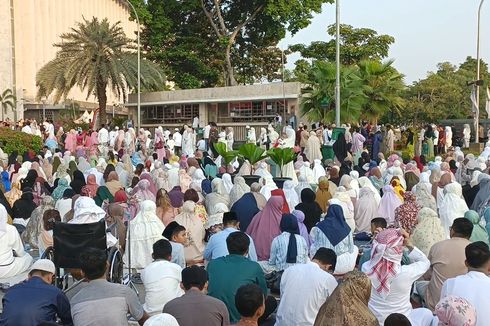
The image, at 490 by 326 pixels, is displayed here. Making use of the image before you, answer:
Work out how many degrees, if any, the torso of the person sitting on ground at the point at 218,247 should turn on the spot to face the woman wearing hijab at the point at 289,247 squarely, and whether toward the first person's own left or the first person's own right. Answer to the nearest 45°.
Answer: approximately 90° to the first person's own right

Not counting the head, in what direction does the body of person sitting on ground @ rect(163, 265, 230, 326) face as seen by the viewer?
away from the camera

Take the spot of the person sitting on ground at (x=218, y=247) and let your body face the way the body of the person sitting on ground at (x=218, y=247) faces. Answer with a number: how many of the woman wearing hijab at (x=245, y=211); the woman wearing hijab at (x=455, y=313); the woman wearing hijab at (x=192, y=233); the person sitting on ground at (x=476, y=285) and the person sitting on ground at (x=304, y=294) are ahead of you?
2

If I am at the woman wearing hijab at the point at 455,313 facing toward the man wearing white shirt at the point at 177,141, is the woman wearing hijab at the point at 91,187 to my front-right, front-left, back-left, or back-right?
front-left

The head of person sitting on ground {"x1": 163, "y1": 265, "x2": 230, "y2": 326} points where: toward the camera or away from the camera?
away from the camera

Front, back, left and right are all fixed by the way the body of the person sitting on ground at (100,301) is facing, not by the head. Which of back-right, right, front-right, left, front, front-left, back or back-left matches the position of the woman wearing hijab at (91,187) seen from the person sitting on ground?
front

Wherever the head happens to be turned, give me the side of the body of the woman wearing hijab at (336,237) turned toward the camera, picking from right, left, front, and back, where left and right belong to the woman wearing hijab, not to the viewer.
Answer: back

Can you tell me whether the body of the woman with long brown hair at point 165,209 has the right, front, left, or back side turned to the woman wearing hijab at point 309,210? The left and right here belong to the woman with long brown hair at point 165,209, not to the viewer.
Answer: right

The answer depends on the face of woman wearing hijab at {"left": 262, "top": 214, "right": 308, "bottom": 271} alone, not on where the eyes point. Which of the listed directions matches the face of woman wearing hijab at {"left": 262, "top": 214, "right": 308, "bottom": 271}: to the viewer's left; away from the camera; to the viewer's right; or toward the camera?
away from the camera

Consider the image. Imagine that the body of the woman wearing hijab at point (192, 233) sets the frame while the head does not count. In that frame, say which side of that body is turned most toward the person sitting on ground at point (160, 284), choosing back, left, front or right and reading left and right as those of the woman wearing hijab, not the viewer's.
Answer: back

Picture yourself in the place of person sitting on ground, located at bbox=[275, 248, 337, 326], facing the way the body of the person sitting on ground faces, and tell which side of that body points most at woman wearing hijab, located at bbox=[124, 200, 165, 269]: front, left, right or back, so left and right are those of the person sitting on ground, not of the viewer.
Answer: left

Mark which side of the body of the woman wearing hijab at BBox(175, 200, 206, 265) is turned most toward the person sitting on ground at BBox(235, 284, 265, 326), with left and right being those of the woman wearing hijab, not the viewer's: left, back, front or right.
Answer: back

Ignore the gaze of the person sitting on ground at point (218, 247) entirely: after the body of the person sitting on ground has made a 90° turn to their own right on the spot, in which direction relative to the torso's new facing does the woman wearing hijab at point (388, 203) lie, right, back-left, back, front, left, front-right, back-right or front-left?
front-left

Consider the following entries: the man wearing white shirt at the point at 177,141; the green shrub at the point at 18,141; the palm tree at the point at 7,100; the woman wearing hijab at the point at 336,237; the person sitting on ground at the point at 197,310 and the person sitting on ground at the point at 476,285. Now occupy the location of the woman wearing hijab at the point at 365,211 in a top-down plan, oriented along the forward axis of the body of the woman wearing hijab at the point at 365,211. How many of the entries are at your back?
3

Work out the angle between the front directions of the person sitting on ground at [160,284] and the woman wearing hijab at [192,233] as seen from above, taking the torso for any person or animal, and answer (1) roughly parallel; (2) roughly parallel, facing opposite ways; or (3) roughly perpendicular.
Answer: roughly parallel

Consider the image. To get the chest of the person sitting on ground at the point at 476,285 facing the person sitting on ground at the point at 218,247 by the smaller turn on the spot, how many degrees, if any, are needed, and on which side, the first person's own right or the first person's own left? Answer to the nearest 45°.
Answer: approximately 45° to the first person's own left

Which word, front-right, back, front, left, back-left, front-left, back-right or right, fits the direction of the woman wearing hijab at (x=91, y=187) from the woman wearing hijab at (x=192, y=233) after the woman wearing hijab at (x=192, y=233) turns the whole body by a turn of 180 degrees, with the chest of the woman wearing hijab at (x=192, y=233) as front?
back-right

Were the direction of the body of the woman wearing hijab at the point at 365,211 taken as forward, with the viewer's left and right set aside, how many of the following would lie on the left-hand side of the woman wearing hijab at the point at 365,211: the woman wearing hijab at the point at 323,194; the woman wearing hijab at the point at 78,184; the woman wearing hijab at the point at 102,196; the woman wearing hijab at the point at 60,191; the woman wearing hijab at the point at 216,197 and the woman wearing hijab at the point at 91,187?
6

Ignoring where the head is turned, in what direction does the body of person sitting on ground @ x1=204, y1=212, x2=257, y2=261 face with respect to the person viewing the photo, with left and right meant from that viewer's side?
facing away from the viewer

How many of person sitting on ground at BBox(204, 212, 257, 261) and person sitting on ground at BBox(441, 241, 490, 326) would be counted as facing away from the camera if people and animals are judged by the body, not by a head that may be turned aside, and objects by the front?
2

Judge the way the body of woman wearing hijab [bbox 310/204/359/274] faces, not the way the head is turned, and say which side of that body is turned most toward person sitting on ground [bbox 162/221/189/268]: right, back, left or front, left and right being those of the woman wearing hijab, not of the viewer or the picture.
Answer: left
